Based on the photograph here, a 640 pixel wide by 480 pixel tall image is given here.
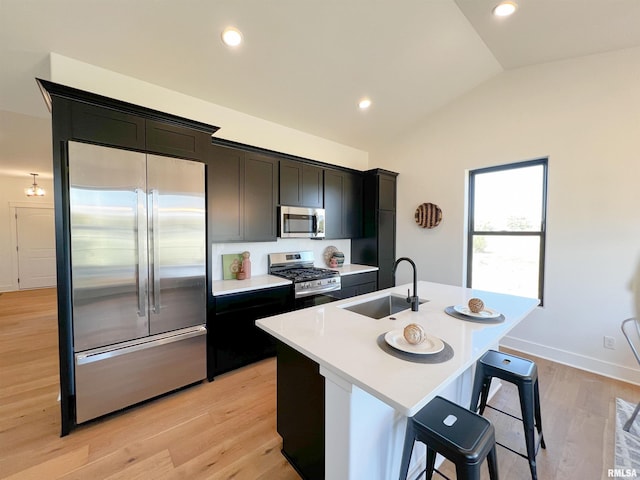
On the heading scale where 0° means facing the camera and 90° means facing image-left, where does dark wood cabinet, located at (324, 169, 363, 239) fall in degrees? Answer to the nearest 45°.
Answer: approximately 315°

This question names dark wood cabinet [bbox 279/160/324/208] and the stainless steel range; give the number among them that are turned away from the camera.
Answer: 0

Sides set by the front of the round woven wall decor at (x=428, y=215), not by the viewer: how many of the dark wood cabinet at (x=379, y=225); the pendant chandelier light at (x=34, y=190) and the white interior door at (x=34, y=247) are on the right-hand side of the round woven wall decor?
3

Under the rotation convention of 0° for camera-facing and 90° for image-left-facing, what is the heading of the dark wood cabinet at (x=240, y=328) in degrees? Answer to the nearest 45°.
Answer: approximately 315°

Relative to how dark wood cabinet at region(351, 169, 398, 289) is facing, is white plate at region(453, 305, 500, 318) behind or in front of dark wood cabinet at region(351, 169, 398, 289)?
in front

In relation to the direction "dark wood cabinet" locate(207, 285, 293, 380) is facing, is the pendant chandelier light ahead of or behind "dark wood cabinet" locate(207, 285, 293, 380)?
behind

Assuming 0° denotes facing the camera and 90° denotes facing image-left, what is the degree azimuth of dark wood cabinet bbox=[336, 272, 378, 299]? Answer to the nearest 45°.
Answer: approximately 315°

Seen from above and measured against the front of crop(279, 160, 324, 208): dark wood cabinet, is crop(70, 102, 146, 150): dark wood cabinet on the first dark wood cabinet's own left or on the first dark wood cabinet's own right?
on the first dark wood cabinet's own right

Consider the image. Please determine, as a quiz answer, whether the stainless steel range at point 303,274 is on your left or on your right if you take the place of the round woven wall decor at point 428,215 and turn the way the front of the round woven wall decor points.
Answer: on your right
